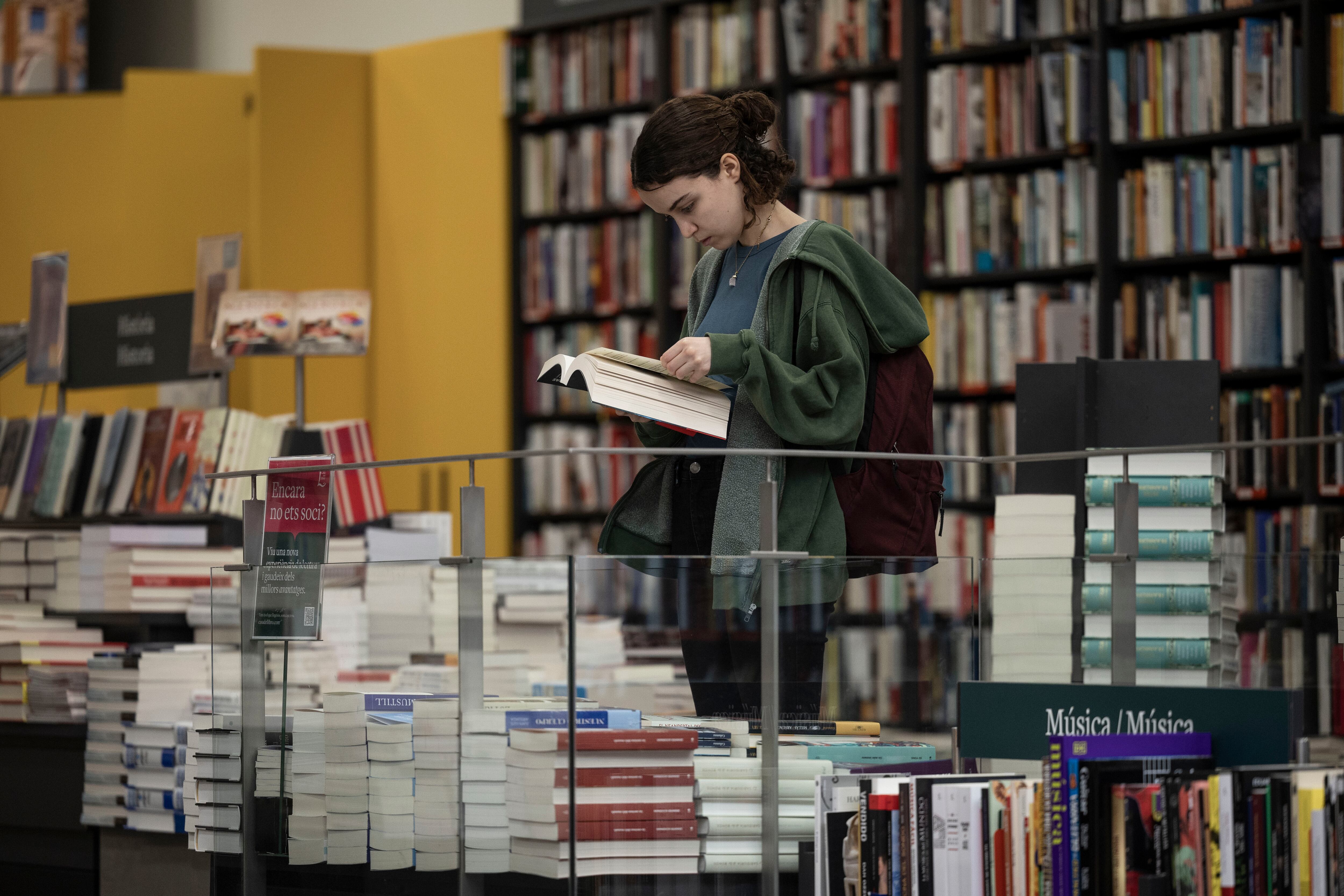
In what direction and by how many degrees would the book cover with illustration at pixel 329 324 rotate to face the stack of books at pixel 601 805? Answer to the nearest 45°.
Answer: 0° — it already faces it

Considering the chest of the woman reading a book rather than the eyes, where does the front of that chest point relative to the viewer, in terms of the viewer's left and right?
facing the viewer and to the left of the viewer

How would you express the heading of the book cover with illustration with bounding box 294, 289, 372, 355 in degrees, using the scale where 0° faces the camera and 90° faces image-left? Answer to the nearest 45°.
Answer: approximately 0°

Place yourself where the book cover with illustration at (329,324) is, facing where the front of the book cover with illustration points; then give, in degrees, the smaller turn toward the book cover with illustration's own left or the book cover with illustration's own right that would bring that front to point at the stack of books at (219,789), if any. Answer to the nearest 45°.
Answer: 0° — it already faces it

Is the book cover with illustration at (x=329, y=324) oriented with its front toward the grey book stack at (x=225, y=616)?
yes

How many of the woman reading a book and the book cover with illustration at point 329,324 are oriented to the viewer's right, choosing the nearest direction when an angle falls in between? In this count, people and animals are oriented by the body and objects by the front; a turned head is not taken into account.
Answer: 0

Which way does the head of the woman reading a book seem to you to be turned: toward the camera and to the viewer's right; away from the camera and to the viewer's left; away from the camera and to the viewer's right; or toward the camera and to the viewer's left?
toward the camera and to the viewer's left

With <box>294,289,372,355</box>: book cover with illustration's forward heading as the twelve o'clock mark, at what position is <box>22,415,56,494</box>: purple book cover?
The purple book cover is roughly at 4 o'clock from the book cover with illustration.
